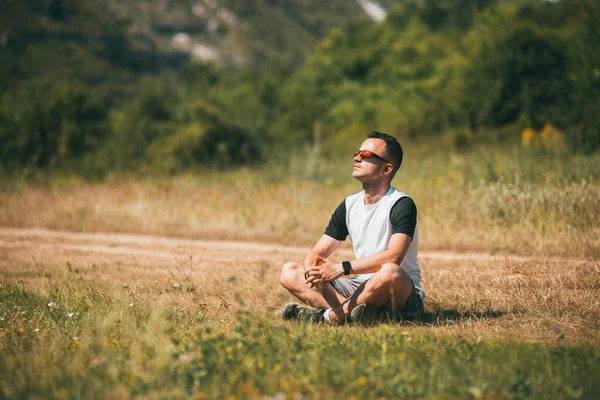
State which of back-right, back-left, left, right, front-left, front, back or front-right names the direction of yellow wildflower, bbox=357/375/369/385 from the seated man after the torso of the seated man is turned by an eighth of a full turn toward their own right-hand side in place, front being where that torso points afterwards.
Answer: left

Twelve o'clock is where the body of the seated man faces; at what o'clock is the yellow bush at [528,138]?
The yellow bush is roughly at 5 o'clock from the seated man.

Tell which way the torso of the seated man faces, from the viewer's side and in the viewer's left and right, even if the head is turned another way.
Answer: facing the viewer and to the left of the viewer

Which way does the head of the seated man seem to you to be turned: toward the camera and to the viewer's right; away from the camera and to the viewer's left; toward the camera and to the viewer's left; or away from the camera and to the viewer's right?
toward the camera and to the viewer's left
